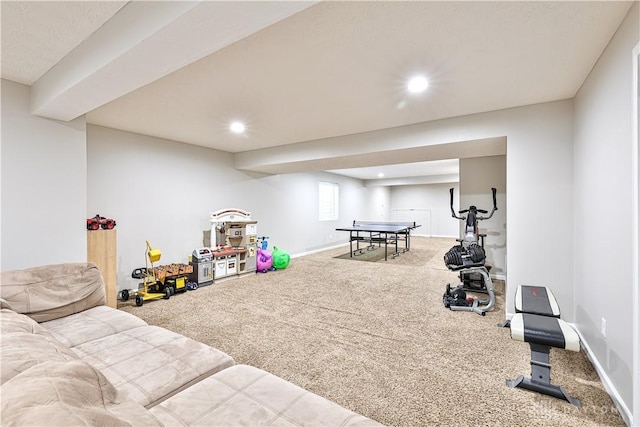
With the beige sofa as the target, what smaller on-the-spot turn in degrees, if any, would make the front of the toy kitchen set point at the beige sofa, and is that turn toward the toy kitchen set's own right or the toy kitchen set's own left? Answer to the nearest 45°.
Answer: approximately 45° to the toy kitchen set's own right

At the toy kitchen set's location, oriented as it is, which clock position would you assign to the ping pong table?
The ping pong table is roughly at 10 o'clock from the toy kitchen set.

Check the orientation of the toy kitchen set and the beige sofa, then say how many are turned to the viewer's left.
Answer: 0

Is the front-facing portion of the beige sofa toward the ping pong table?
yes

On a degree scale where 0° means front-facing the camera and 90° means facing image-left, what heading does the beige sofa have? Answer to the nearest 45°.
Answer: approximately 225°

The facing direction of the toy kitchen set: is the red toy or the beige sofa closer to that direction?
the beige sofa

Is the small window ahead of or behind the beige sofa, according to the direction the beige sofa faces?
ahead

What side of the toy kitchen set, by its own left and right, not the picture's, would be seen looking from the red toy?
right

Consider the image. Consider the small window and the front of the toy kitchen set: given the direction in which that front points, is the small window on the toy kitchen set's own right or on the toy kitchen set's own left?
on the toy kitchen set's own left

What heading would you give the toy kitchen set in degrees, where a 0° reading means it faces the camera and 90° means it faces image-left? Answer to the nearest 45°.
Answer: approximately 315°

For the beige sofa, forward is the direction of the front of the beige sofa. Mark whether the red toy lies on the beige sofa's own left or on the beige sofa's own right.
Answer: on the beige sofa's own left

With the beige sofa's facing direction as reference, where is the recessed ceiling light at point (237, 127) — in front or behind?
in front
